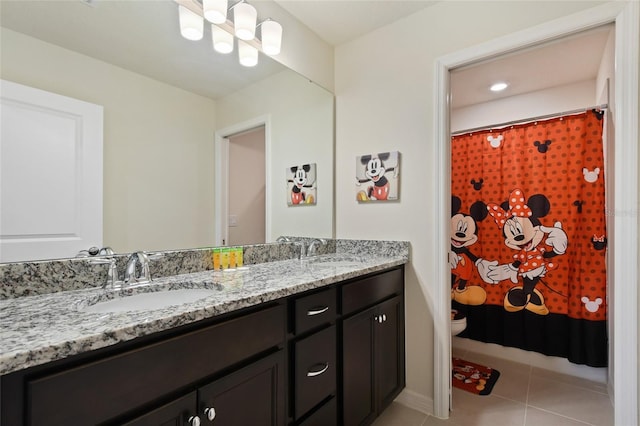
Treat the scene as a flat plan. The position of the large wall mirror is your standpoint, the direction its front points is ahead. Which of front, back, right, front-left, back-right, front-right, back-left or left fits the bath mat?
front-left

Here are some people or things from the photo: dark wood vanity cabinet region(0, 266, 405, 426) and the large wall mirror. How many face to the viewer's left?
0

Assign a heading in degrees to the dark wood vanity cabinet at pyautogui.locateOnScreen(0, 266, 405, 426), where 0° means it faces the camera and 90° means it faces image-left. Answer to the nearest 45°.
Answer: approximately 315°

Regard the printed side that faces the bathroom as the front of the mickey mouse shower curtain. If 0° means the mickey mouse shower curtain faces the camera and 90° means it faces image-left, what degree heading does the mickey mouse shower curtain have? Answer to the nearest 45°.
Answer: approximately 45°

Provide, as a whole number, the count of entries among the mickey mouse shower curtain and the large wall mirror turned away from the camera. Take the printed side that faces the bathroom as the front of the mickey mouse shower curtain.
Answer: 0

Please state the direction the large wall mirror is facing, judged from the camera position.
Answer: facing the viewer and to the right of the viewer
